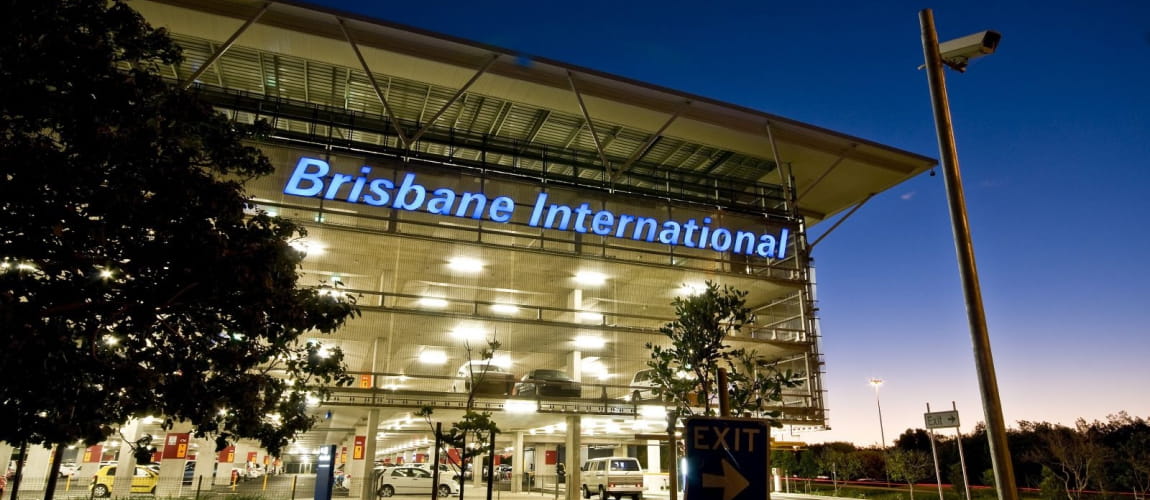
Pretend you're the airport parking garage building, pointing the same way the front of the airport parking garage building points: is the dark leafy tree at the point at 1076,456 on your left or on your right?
on your left

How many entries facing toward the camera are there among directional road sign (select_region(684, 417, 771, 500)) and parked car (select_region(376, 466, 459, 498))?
1

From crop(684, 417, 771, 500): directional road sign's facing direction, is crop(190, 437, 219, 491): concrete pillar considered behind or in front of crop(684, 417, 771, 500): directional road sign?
behind
